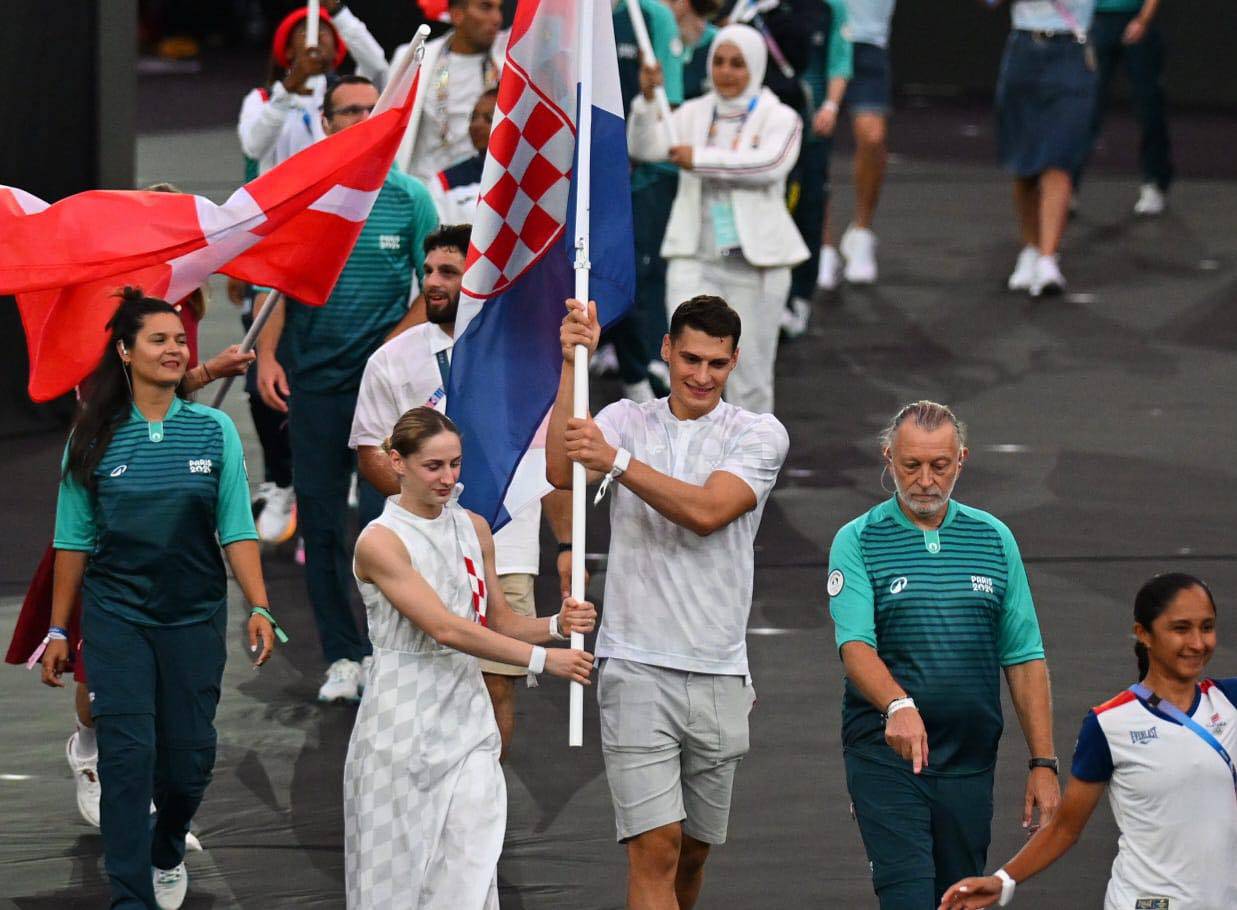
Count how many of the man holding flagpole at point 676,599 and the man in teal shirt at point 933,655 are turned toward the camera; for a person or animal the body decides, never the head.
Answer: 2

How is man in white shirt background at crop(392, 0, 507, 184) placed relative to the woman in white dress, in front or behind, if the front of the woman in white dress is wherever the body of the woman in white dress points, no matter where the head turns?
behind

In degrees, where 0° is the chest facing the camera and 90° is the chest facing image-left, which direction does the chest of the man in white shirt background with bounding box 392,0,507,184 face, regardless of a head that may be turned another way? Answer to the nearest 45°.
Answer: approximately 315°
